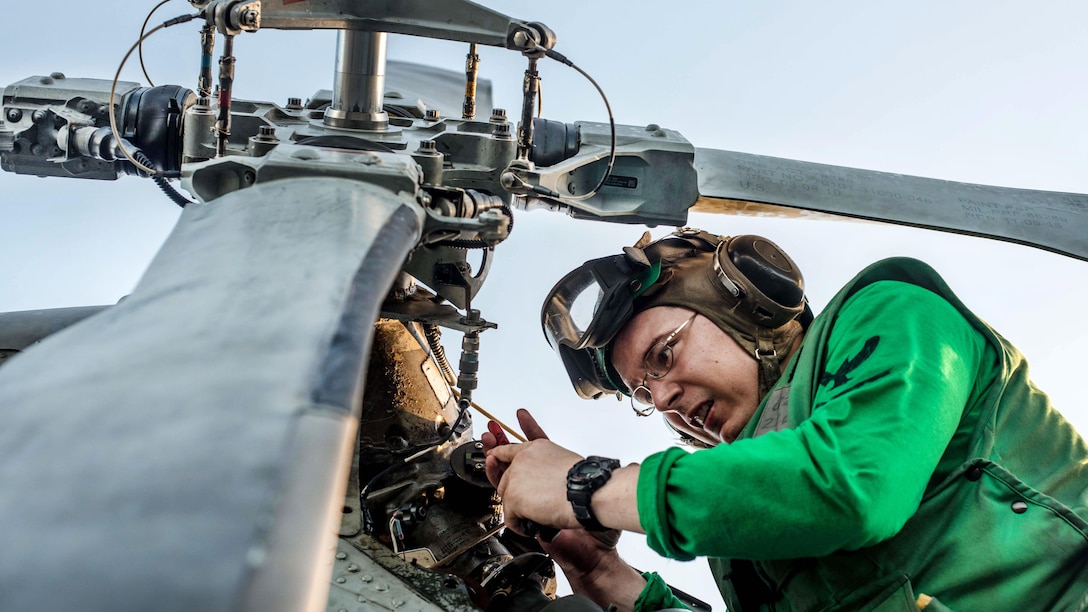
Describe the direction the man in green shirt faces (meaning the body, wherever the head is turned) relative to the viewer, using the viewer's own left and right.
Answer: facing to the left of the viewer

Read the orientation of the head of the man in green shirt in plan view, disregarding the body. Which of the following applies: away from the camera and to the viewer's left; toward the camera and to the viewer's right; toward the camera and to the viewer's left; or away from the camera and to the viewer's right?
toward the camera and to the viewer's left
